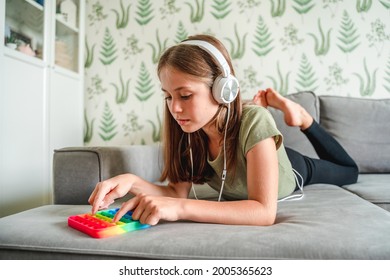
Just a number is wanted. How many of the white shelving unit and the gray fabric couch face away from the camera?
0

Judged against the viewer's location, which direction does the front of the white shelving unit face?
facing the viewer and to the right of the viewer

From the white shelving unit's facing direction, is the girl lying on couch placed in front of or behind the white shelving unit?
in front

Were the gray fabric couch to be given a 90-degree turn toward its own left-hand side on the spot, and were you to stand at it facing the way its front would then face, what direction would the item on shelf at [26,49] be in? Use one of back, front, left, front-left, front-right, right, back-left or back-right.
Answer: back-left

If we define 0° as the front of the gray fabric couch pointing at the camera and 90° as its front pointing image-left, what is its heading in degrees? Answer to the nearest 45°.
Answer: approximately 0°

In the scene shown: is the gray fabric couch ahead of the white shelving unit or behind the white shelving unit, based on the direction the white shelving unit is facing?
ahead

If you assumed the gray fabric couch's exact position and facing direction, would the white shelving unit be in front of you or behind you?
behind

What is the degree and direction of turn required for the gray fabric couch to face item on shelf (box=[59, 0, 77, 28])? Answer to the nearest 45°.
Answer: approximately 135° to its right
